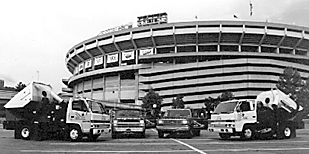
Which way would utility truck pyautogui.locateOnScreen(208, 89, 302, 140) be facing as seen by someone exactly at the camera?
facing the viewer and to the left of the viewer

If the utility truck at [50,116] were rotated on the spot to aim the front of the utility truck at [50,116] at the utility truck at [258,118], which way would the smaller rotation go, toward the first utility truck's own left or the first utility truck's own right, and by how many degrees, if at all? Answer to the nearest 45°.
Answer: approximately 45° to the first utility truck's own left

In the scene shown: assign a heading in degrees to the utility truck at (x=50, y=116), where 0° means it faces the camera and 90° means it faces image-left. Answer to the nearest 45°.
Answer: approximately 315°

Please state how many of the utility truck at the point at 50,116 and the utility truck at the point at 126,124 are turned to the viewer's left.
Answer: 0

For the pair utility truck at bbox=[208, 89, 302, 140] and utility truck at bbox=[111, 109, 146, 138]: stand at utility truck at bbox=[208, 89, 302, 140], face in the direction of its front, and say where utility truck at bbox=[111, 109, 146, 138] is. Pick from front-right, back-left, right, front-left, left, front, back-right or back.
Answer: front-right

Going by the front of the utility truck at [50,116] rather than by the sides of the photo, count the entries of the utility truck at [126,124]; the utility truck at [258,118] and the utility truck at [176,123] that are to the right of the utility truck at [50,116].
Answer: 0

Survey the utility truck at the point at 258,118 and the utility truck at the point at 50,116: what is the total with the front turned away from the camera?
0

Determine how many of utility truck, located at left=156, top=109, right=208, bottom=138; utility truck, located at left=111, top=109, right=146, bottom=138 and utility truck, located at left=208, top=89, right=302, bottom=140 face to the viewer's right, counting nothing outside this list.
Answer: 0

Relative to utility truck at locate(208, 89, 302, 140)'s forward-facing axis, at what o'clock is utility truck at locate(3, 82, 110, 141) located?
utility truck at locate(3, 82, 110, 141) is roughly at 1 o'clock from utility truck at locate(208, 89, 302, 140).

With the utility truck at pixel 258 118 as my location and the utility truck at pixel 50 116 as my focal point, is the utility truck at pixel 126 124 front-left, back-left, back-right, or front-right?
front-right

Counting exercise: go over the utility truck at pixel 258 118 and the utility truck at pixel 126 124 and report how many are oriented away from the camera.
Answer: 0

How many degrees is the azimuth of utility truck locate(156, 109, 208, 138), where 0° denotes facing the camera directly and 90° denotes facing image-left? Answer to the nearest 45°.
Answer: approximately 45°

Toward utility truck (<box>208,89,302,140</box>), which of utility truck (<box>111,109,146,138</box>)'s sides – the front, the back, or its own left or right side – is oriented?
left

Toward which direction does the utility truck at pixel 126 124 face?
toward the camera

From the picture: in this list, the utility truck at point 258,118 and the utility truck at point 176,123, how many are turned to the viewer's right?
0

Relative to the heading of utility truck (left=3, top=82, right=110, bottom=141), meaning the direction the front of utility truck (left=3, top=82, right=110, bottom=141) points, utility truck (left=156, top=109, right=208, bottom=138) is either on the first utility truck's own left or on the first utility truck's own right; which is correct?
on the first utility truck's own left

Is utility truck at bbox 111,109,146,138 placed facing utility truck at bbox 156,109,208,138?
no

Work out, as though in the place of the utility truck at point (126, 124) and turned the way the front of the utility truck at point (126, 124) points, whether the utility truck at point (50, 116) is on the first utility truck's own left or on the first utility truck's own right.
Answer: on the first utility truck's own right
